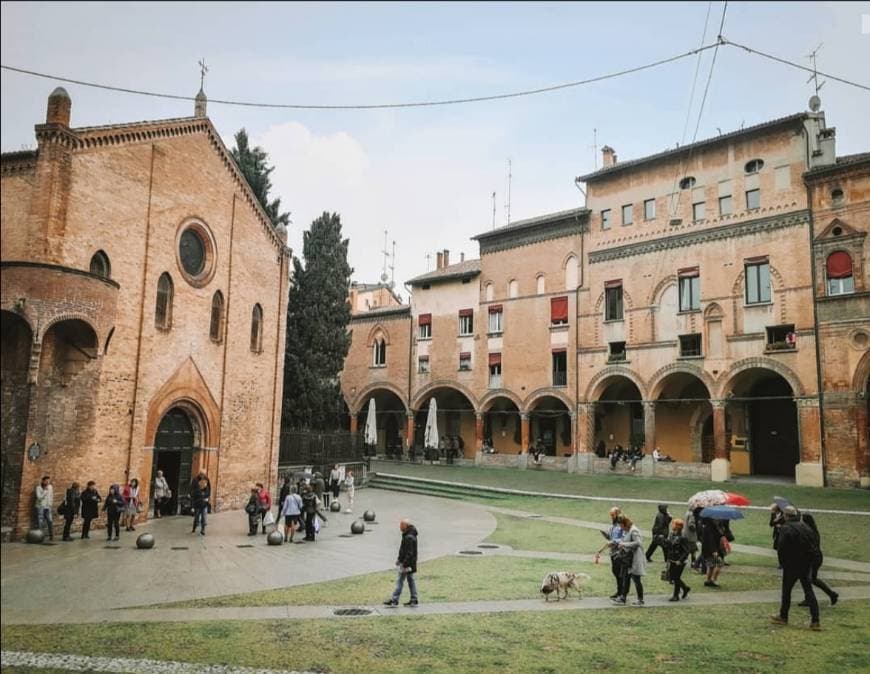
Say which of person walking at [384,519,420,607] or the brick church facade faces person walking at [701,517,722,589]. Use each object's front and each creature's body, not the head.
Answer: the brick church facade

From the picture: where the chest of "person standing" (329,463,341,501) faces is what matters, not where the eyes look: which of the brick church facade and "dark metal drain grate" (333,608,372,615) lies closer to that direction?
the dark metal drain grate

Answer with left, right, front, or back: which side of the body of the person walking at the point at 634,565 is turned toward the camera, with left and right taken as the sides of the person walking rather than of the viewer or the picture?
left

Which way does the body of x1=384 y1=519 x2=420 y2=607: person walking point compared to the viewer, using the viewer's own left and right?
facing to the left of the viewer

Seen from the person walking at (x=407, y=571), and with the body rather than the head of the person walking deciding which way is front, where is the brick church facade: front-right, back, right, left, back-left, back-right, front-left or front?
front-right

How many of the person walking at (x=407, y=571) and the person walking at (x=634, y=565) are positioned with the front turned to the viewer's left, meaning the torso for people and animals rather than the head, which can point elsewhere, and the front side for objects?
2

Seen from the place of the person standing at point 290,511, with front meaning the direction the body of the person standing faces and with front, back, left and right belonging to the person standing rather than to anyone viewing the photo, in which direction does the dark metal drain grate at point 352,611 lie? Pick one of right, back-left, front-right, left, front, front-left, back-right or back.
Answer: back

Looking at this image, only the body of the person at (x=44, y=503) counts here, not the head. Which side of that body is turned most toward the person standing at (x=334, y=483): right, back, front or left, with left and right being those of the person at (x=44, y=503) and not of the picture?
left

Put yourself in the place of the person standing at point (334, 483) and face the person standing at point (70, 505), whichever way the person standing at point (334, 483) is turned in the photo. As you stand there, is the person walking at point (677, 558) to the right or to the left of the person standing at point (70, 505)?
left

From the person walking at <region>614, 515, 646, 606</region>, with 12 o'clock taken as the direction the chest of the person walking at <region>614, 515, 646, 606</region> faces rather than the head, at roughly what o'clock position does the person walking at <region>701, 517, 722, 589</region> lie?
the person walking at <region>701, 517, 722, 589</region> is roughly at 4 o'clock from the person walking at <region>614, 515, 646, 606</region>.

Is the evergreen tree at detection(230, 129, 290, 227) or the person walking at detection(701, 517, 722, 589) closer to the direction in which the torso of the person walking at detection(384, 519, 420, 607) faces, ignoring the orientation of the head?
the evergreen tree

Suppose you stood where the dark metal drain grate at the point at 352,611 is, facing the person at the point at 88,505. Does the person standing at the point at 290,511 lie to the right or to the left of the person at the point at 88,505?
right

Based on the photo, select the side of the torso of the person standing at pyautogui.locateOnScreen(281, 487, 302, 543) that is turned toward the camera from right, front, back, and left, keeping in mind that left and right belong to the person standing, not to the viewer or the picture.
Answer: back

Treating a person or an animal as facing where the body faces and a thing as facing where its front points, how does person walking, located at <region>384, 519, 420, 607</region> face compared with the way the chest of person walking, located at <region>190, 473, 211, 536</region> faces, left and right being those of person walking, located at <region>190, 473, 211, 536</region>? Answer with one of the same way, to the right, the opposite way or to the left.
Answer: to the right
